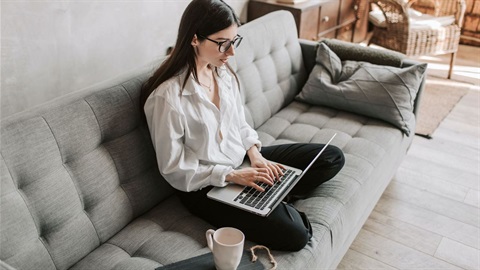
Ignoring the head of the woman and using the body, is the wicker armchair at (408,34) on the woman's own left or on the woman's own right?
on the woman's own left

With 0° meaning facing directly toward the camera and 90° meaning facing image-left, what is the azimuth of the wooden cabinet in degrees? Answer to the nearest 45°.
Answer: approximately 315°

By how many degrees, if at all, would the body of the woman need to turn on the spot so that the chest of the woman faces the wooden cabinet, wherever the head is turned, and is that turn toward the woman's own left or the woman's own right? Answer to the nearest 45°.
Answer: approximately 135° to the woman's own left

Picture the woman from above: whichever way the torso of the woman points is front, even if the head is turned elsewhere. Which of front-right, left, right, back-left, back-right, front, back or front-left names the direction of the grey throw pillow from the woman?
left

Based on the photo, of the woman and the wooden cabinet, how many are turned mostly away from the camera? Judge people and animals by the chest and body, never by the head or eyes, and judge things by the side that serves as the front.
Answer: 0

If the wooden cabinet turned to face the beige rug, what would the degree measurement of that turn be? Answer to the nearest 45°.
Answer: approximately 45° to its left

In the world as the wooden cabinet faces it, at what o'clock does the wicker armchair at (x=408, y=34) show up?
The wicker armchair is roughly at 10 o'clock from the wooden cabinet.

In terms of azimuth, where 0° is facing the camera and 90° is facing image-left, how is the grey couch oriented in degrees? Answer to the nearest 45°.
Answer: approximately 315°
